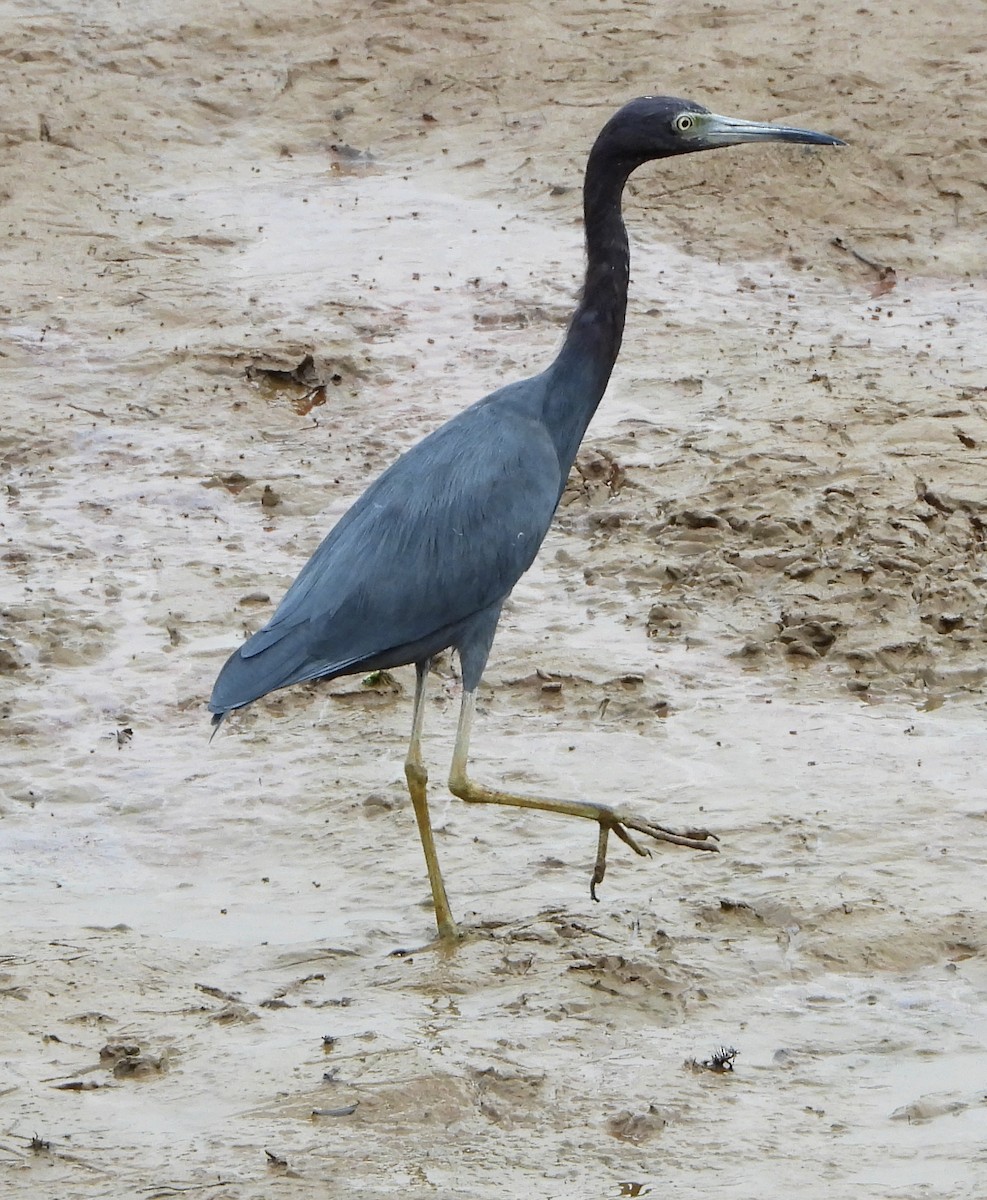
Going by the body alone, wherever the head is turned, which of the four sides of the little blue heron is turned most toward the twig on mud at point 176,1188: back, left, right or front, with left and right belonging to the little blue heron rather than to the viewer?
right

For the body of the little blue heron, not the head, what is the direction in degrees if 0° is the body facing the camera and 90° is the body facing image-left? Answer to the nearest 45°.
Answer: approximately 270°

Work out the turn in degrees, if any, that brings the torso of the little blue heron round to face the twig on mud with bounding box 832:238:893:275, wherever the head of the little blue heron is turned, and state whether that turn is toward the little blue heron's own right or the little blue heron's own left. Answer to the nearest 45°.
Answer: approximately 90° to the little blue heron's own left
